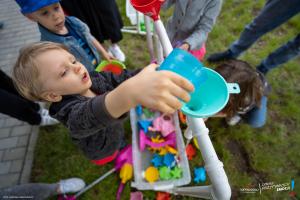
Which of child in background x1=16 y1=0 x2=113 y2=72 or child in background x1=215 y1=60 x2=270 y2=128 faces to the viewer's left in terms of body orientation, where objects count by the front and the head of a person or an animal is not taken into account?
child in background x1=215 y1=60 x2=270 y2=128

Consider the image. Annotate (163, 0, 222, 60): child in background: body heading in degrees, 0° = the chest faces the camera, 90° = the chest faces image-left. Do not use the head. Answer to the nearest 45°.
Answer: approximately 45°

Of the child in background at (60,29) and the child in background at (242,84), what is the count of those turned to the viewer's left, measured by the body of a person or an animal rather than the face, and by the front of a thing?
1

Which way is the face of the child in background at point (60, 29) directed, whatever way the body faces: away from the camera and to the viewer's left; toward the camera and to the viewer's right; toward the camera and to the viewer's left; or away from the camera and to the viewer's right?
toward the camera and to the viewer's right

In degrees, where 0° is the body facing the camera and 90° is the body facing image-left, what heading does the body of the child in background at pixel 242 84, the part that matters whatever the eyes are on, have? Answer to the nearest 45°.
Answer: approximately 90°
